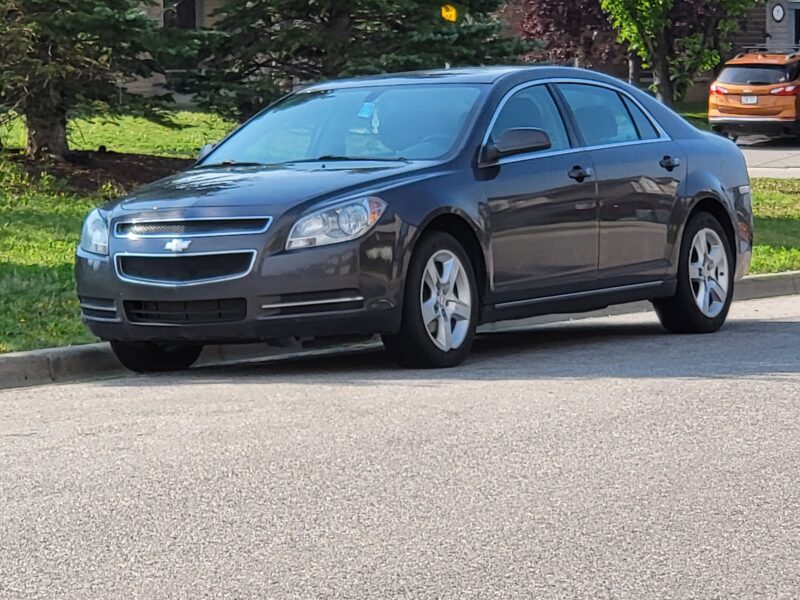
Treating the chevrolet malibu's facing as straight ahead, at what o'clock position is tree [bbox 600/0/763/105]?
The tree is roughly at 5 o'clock from the chevrolet malibu.

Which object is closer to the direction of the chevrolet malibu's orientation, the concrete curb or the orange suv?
the concrete curb

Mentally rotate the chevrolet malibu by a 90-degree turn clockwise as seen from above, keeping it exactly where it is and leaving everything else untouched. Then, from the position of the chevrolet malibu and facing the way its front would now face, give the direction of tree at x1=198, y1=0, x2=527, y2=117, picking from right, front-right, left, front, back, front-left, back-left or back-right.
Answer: front-right

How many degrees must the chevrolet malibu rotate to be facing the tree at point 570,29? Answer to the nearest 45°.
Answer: approximately 135° to its right

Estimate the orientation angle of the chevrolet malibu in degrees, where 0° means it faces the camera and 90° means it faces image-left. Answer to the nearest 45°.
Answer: approximately 45°

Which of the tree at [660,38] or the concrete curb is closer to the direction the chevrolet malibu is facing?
the concrete curb

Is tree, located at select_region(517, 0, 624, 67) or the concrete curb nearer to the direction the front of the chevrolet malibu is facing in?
the concrete curb

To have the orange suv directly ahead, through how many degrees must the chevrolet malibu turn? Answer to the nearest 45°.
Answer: approximately 135° to its right

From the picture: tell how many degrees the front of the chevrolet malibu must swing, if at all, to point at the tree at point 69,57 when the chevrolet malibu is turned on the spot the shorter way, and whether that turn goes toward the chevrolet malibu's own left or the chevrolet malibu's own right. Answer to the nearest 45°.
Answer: approximately 90° to the chevrolet malibu's own right
